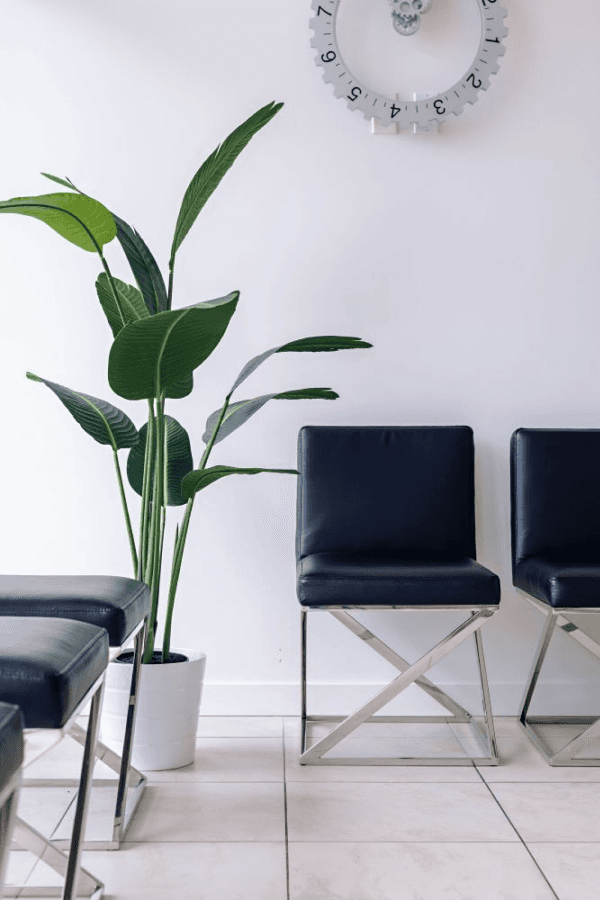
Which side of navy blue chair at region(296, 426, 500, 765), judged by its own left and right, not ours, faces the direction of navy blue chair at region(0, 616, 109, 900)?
front

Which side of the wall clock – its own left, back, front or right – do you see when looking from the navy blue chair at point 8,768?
front

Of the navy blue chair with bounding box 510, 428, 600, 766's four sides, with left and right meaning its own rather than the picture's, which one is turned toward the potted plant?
right

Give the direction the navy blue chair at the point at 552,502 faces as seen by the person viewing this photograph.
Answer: facing the viewer and to the right of the viewer

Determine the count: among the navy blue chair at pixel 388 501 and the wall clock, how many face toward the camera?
2

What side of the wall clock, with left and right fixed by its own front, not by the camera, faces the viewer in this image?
front

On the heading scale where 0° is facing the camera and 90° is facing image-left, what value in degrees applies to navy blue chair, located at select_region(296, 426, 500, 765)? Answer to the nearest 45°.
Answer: approximately 0°

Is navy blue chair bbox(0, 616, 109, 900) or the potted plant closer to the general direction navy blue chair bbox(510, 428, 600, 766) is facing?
the navy blue chair

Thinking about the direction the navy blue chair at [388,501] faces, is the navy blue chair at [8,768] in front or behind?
in front
